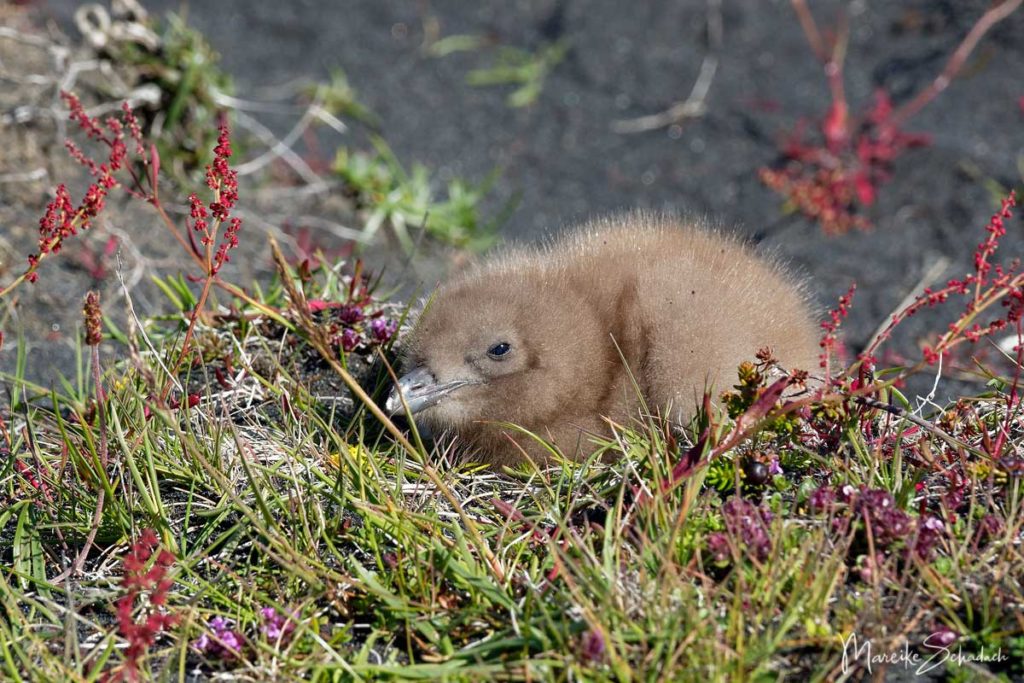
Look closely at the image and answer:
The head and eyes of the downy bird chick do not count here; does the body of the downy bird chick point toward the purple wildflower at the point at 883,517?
no

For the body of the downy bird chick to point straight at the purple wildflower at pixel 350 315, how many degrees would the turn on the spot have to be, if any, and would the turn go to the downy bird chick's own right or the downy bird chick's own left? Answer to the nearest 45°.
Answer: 0° — it already faces it

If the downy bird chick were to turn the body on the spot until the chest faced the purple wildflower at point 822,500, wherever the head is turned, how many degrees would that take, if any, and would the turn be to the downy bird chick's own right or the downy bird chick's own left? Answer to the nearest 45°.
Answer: approximately 135° to the downy bird chick's own left

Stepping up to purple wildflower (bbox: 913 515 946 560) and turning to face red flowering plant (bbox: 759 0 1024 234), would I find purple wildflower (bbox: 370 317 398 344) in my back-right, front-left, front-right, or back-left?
front-left

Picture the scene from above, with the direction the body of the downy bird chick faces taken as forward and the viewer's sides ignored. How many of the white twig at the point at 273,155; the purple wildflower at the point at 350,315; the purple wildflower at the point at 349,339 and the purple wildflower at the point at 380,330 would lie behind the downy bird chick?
0

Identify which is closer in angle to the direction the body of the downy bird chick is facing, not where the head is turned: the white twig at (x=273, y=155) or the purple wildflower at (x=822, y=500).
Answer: the white twig

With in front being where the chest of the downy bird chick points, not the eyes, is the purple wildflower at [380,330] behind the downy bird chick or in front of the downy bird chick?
in front

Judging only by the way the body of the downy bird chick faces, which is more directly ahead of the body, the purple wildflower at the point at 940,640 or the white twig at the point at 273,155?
the white twig

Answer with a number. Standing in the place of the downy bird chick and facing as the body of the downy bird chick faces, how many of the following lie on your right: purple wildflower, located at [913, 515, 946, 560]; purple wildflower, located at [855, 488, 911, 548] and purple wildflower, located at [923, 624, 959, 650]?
0

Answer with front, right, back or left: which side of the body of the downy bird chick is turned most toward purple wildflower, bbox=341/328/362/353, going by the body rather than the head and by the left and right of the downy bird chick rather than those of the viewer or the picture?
front

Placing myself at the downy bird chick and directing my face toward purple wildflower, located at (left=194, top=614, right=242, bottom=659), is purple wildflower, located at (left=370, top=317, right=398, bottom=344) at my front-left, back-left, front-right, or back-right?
front-right

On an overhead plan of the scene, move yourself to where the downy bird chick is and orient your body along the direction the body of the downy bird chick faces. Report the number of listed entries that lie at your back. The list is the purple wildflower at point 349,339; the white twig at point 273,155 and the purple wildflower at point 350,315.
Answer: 0

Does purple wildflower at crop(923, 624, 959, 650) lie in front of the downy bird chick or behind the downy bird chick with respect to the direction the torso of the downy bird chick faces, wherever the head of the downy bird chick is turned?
behind

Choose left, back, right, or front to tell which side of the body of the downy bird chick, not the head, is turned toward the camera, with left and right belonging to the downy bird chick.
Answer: left

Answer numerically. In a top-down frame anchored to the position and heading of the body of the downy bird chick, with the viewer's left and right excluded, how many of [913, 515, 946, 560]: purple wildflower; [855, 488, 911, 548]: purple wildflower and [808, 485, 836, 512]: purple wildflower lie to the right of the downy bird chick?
0
